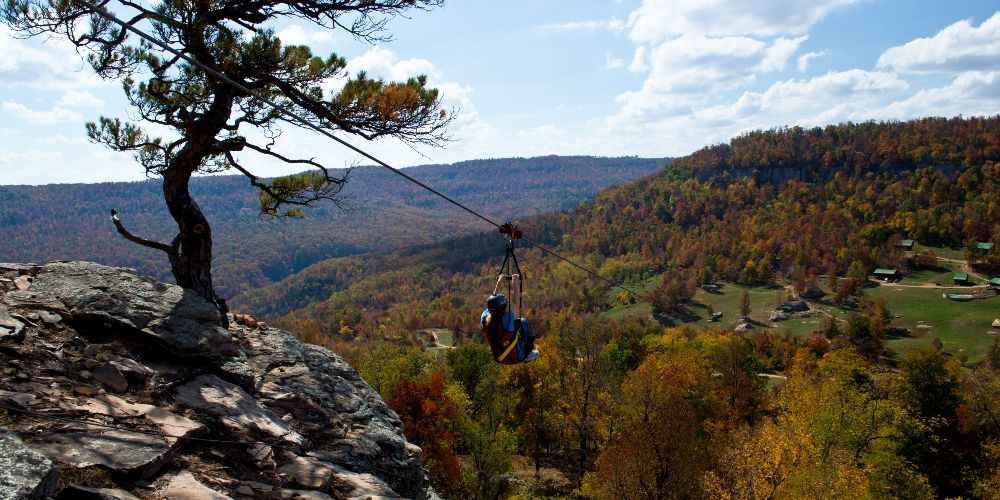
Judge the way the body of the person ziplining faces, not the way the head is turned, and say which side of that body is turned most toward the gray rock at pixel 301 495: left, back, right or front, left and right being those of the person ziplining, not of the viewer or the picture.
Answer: back

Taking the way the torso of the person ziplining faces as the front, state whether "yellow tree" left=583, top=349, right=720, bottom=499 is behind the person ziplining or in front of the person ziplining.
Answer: in front

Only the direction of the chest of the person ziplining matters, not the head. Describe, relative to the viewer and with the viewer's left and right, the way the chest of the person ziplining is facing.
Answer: facing away from the viewer and to the right of the viewer

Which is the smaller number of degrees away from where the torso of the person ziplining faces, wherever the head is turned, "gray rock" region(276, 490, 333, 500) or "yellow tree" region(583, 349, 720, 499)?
the yellow tree
